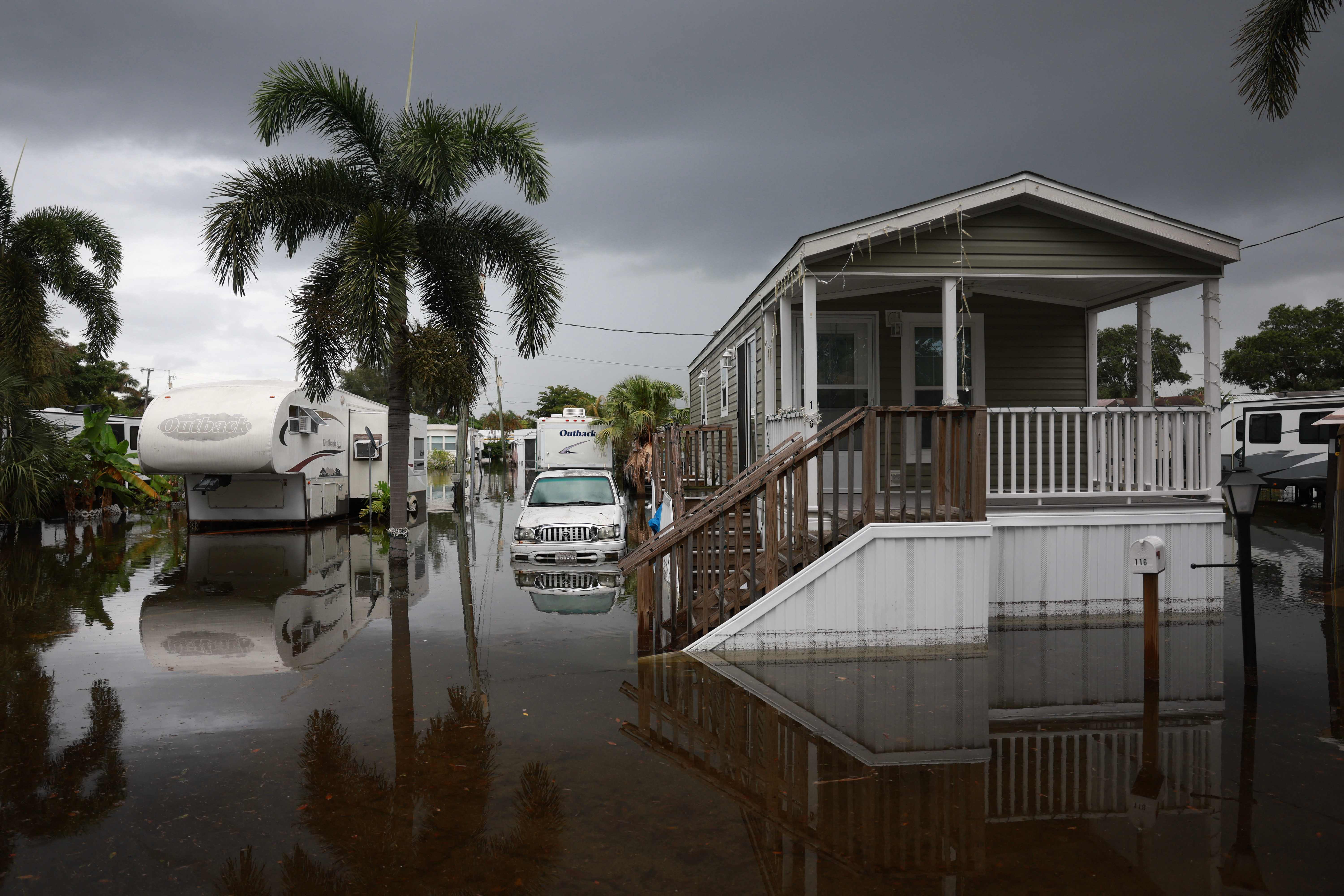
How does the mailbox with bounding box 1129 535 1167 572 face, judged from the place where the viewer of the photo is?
facing the viewer

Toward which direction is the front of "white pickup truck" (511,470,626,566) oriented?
toward the camera

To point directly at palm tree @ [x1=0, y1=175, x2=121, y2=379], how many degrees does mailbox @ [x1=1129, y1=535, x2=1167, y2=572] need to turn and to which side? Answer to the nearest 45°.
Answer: approximately 90° to its right

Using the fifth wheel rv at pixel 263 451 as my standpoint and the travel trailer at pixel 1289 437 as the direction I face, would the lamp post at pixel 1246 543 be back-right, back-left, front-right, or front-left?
front-right

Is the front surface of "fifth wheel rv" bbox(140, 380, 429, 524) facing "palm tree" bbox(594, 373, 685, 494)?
no

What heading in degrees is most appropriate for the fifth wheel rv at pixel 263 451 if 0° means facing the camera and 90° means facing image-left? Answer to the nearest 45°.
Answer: approximately 45°

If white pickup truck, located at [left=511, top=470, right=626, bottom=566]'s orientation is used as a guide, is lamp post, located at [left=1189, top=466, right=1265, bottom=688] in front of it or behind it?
in front
